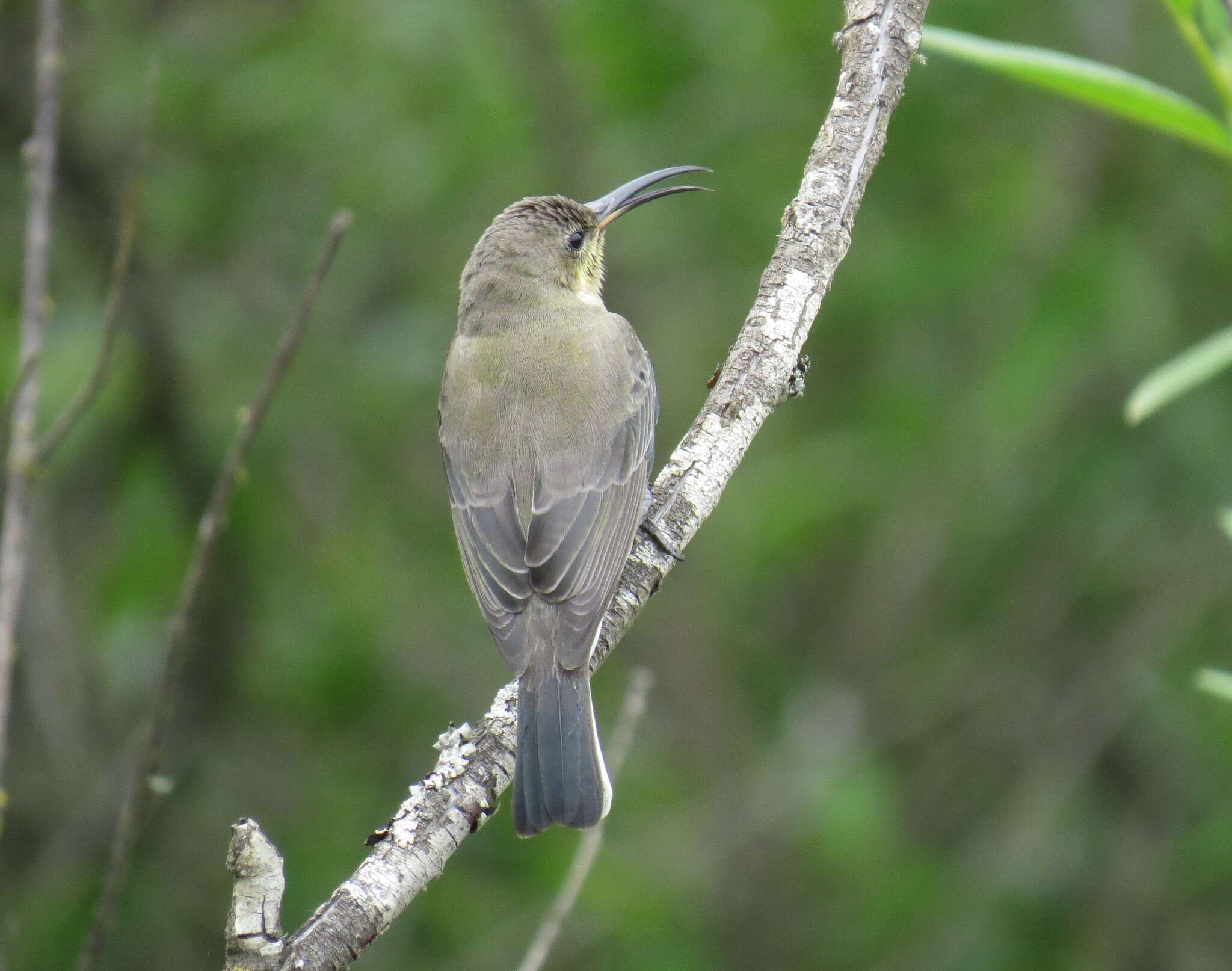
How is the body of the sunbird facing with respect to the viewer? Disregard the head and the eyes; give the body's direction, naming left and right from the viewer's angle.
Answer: facing away from the viewer

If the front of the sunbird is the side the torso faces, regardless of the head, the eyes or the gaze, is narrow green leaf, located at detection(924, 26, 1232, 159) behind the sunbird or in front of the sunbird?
in front

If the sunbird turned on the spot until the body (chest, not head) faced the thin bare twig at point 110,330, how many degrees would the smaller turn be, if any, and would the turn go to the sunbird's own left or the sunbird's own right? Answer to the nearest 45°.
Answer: approximately 45° to the sunbird's own left

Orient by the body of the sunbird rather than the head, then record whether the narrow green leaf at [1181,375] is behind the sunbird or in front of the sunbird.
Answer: behind
